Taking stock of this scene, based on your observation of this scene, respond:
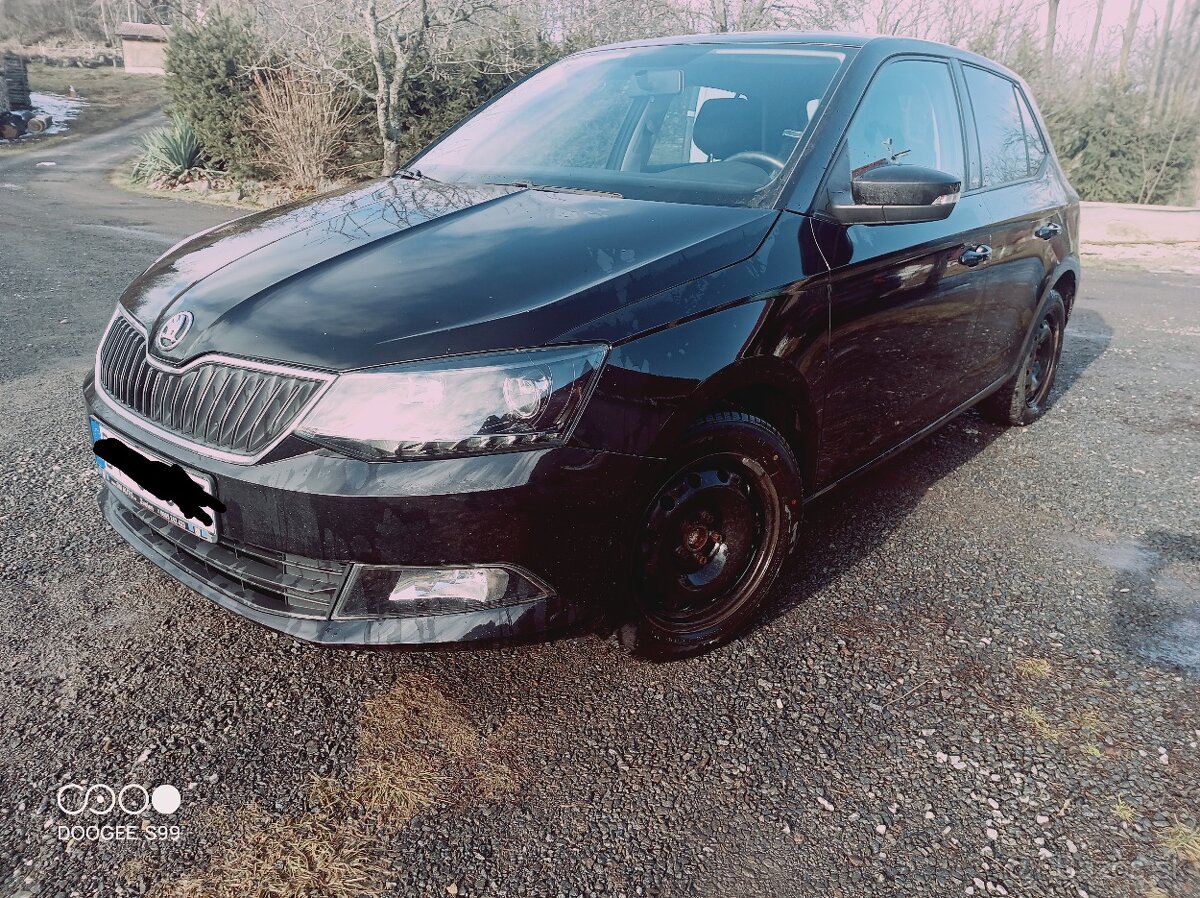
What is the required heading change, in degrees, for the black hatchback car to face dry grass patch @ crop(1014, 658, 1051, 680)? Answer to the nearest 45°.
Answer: approximately 135° to its left

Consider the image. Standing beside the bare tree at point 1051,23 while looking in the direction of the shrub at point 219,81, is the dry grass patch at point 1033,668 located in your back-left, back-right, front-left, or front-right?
front-left

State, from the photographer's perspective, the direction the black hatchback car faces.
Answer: facing the viewer and to the left of the viewer

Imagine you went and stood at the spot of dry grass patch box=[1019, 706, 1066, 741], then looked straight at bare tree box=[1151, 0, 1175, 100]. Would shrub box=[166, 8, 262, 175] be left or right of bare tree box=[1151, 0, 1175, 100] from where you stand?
left

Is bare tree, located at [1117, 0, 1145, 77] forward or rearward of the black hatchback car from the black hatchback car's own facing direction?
rearward

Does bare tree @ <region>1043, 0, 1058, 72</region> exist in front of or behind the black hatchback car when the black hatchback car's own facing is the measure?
behind

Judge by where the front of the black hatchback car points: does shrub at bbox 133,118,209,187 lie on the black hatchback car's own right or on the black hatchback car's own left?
on the black hatchback car's own right

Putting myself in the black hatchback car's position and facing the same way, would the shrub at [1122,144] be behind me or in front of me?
behind

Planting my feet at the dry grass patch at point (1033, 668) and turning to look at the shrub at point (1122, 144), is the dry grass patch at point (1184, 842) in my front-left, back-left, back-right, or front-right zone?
back-right

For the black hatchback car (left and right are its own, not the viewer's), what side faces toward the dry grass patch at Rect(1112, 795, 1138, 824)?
left

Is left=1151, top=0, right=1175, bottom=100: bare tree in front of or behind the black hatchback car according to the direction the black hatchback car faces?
behind

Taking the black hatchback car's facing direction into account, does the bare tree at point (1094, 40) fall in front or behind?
behind

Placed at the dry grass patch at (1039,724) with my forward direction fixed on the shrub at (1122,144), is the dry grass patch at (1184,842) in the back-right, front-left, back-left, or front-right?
back-right
